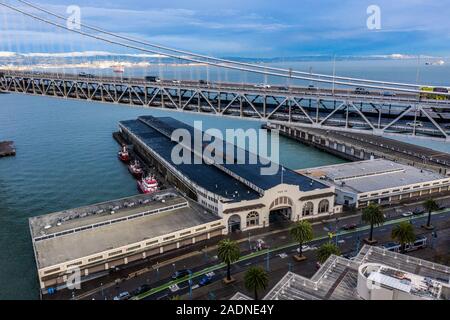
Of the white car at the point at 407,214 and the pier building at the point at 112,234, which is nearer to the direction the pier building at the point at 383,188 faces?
the white car

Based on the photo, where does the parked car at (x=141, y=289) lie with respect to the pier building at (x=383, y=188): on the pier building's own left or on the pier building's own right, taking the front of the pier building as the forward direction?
on the pier building's own right

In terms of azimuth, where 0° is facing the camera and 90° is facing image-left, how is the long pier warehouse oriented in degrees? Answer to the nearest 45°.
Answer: approximately 315°

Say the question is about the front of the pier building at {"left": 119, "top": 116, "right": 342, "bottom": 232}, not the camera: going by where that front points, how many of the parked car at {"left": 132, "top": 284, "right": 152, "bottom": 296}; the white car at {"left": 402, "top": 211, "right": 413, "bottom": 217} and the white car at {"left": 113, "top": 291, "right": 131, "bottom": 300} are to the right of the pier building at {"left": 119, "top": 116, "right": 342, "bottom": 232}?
2

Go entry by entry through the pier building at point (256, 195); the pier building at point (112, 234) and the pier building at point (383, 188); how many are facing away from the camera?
0

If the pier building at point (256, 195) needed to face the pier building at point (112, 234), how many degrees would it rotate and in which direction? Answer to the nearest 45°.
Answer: approximately 90° to its right

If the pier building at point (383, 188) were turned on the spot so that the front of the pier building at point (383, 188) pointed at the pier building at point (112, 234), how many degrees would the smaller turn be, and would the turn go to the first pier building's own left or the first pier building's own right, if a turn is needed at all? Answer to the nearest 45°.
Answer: approximately 90° to the first pier building's own right

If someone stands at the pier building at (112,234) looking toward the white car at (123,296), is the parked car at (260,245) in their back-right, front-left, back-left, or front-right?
front-left

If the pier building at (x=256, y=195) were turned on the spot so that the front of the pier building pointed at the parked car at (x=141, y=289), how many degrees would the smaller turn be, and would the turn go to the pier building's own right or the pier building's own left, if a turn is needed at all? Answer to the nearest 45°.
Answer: approximately 90° to the pier building's own right

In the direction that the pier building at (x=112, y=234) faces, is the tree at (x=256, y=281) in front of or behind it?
in front

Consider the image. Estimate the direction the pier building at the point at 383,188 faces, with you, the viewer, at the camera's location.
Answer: facing the viewer and to the right of the viewer

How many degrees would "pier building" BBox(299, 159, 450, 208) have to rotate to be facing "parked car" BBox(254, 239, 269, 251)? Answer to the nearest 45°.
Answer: approximately 90° to its right

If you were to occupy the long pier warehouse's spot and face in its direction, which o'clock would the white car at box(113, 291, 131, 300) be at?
The white car is roughly at 2 o'clock from the long pier warehouse.
